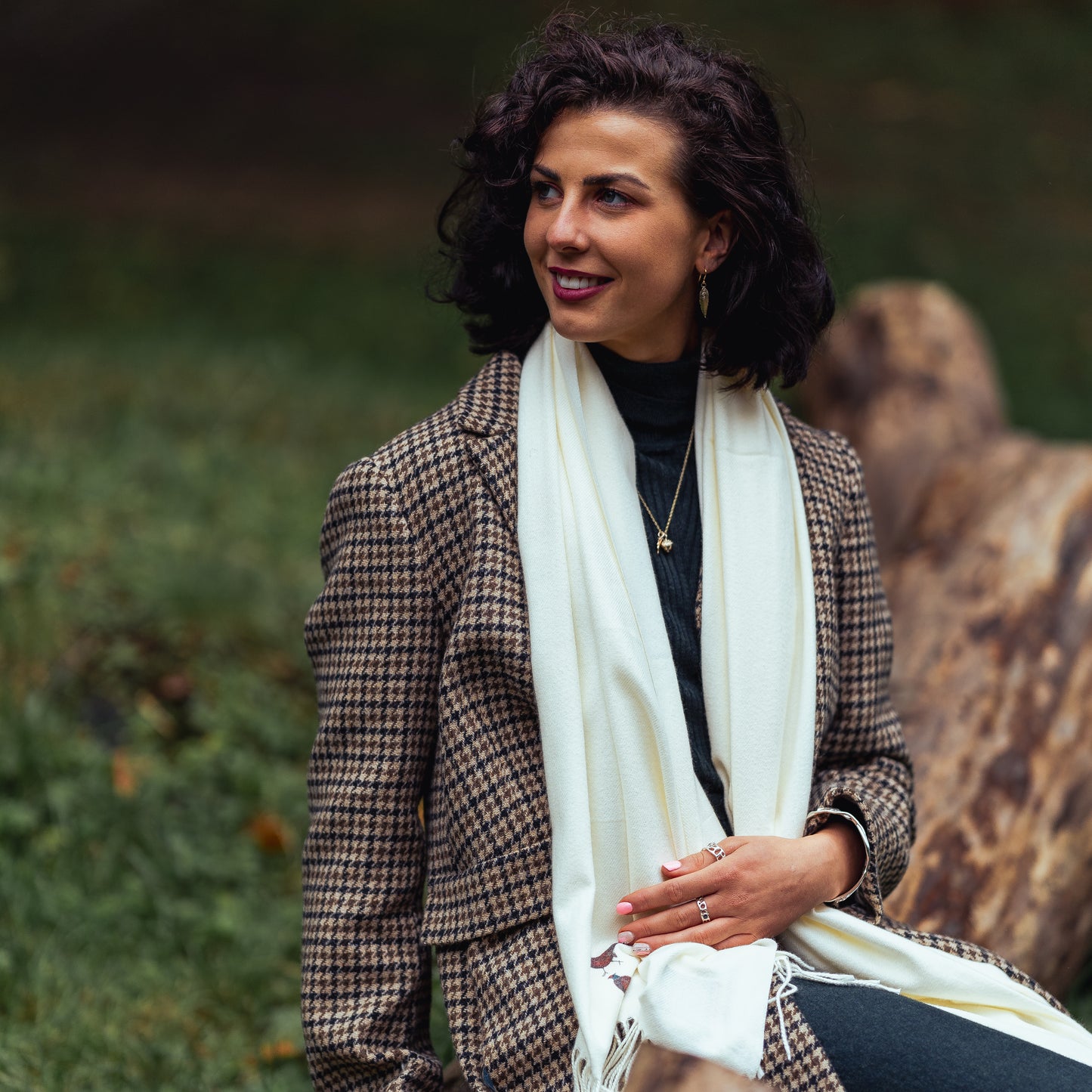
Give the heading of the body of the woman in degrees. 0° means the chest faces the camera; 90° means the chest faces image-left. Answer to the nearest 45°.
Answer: approximately 315°
